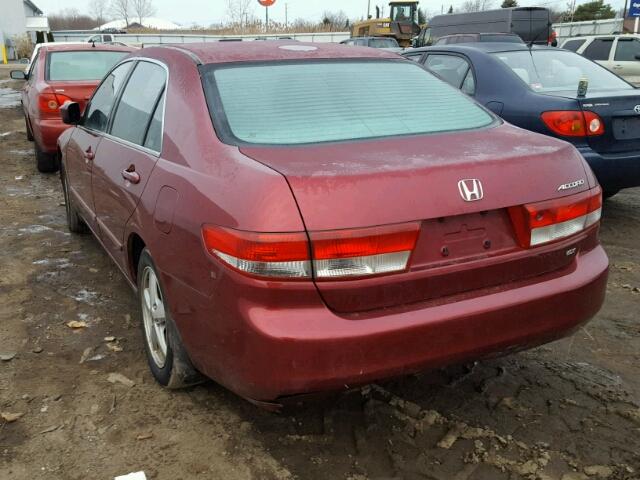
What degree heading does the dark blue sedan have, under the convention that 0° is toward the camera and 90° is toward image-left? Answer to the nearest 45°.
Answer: approximately 135°

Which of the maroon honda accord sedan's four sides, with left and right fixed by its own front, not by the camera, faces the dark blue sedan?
right

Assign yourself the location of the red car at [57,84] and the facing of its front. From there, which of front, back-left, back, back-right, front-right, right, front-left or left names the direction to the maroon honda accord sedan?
back

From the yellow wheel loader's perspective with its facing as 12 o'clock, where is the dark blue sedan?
The dark blue sedan is roughly at 3 o'clock from the yellow wheel loader.

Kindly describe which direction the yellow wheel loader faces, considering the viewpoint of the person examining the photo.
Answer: facing to the right of the viewer

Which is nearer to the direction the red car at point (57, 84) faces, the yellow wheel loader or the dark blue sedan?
the yellow wheel loader

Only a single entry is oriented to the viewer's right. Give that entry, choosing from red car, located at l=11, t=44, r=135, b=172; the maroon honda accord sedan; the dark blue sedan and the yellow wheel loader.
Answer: the yellow wheel loader

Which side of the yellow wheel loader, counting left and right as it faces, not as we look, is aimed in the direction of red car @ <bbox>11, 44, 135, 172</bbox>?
right

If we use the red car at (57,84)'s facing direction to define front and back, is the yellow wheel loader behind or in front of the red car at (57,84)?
in front

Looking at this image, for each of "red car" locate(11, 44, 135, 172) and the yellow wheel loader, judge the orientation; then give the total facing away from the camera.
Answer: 1

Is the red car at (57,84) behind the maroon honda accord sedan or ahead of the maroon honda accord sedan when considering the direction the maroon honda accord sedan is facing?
ahead

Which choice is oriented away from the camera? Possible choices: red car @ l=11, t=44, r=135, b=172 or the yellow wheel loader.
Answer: the red car

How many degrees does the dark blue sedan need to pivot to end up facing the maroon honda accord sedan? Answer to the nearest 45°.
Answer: approximately 135° to its left

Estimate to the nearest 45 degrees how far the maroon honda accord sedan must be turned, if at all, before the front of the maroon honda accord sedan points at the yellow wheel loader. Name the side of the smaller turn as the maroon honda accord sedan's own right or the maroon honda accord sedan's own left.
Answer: approximately 45° to the maroon honda accord sedan's own right

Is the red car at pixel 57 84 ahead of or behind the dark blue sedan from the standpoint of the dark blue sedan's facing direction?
ahead

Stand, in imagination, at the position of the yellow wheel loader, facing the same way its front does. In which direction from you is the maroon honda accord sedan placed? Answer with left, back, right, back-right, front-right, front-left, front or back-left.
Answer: right

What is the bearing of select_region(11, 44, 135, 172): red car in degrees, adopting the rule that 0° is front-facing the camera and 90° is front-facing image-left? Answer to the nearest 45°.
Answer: approximately 180°
